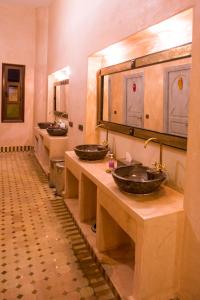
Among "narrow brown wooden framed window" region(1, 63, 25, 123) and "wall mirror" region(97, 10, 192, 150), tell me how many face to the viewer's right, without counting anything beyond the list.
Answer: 0

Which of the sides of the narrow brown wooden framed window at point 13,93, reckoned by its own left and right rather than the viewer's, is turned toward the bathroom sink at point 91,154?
front

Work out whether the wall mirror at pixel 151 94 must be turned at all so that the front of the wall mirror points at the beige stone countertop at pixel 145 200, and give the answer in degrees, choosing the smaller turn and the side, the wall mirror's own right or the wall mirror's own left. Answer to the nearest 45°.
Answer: approximately 45° to the wall mirror's own left

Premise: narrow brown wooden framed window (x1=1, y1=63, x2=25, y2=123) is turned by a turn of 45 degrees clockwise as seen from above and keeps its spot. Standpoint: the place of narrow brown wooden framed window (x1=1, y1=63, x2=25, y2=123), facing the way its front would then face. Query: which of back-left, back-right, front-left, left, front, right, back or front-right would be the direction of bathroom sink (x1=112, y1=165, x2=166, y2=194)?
front-left

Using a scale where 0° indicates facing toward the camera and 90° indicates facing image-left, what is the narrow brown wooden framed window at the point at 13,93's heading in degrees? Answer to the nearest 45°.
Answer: approximately 0°

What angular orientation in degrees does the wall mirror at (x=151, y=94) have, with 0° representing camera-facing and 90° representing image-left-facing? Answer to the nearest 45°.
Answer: approximately 45°

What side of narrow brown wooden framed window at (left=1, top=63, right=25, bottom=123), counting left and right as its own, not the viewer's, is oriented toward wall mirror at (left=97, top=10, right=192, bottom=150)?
front

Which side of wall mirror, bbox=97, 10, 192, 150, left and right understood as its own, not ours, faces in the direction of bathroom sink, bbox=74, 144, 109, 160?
right
